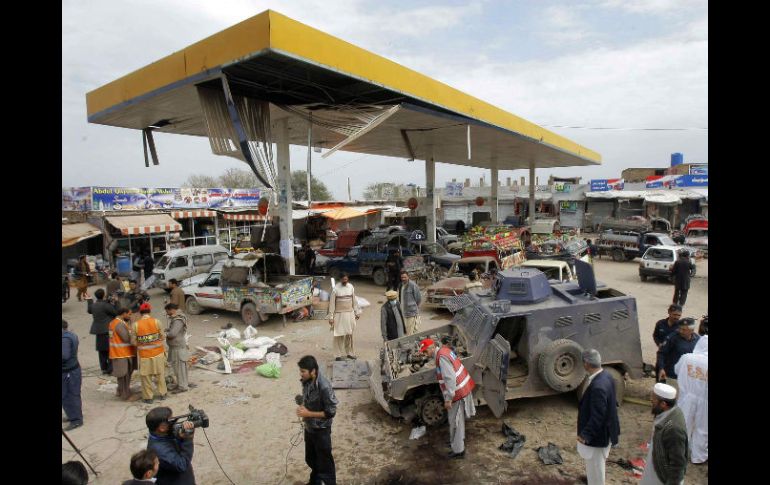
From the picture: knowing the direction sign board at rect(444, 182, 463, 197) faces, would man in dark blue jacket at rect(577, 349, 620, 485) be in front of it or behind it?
in front

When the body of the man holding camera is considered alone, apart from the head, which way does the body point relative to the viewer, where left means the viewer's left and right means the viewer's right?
facing to the right of the viewer

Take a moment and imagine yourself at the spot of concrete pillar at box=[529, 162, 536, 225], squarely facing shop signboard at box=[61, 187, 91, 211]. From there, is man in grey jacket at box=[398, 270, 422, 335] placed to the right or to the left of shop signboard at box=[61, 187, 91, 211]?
left

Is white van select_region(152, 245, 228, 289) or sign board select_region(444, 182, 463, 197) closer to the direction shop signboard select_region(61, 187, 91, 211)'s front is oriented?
the white van

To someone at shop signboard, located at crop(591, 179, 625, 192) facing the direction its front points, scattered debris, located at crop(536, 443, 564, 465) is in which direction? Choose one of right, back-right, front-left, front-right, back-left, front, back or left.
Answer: front

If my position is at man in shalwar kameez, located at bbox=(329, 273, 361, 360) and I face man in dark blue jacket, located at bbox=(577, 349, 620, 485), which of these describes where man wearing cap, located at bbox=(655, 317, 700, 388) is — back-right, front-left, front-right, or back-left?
front-left

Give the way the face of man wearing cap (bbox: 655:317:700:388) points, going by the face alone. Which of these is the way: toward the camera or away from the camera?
toward the camera

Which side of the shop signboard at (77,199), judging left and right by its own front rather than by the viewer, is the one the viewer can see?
front

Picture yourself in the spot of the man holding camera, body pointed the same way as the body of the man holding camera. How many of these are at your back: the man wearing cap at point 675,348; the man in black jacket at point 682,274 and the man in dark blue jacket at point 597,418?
0

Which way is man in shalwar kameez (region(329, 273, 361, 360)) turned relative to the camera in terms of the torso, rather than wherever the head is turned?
toward the camera

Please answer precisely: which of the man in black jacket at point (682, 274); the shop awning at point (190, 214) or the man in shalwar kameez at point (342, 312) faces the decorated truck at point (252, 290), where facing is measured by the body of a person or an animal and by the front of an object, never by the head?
the shop awning

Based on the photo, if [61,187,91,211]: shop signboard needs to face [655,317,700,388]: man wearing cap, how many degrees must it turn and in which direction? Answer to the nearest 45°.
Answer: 0° — it already faces them
